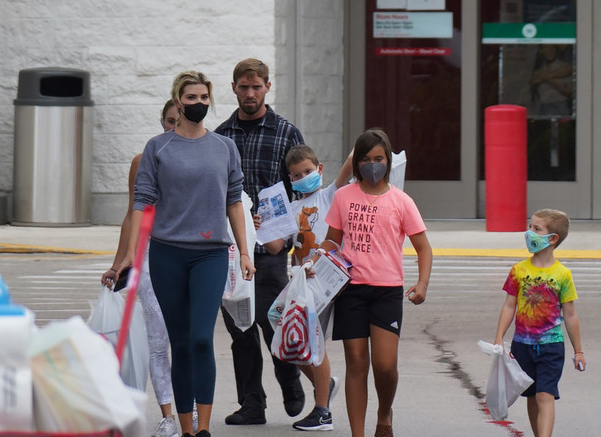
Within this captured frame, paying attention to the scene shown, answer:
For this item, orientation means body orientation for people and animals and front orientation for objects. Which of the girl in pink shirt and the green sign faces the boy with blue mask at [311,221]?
the green sign

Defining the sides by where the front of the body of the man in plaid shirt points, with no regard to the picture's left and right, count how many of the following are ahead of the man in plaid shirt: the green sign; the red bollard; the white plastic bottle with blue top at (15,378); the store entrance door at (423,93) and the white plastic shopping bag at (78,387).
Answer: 2

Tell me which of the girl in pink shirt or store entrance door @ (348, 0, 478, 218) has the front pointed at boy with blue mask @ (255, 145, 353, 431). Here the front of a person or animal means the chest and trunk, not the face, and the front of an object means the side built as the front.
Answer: the store entrance door

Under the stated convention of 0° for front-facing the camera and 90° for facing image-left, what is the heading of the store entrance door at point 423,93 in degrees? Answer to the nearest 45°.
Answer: approximately 0°

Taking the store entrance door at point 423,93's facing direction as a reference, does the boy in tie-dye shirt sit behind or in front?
in front

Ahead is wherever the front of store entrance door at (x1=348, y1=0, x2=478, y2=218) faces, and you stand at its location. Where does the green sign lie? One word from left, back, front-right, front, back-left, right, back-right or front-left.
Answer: left

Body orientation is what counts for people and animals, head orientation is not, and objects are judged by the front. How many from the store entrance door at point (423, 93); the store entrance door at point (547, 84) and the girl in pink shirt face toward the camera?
3

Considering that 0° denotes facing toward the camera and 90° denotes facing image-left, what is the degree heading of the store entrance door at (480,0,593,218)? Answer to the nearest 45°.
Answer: approximately 0°

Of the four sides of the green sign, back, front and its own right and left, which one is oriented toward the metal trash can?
right
